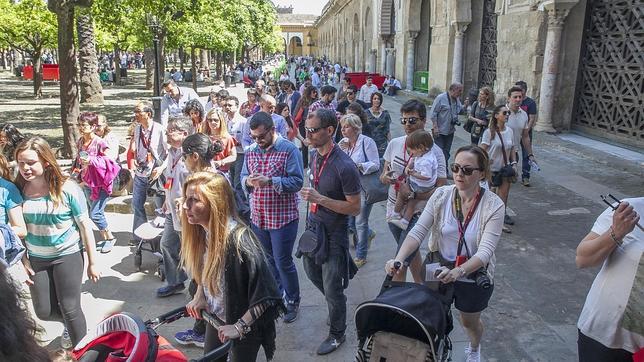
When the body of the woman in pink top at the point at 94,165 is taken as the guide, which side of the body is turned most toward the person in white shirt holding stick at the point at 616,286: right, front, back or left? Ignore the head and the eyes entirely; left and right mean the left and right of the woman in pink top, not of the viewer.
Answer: left

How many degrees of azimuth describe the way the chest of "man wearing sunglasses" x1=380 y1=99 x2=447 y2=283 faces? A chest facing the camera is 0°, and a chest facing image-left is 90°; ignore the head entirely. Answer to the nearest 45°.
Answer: approximately 45°

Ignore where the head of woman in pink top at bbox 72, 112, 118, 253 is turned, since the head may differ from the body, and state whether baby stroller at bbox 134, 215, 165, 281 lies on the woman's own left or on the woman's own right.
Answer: on the woman's own left

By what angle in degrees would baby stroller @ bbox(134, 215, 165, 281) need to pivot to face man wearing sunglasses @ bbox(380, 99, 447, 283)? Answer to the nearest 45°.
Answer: approximately 90° to its left

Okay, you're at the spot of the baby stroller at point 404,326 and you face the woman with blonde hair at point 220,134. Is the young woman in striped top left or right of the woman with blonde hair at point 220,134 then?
left

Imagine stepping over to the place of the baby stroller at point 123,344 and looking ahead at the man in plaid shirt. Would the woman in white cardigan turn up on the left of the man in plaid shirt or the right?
right

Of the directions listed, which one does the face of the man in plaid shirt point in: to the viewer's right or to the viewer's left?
to the viewer's left

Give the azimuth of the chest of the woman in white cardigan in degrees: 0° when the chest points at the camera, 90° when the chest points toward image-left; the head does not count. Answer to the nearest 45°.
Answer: approximately 45°
